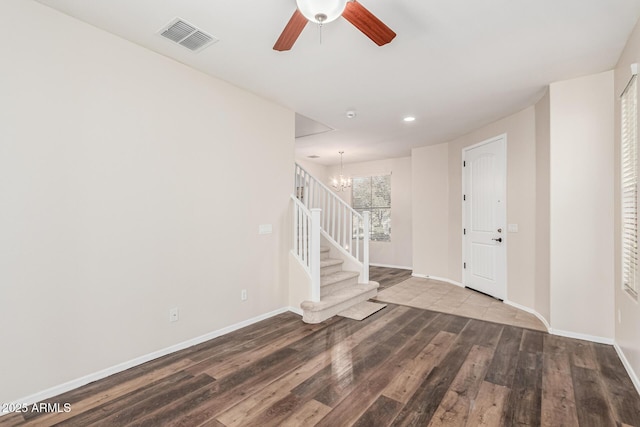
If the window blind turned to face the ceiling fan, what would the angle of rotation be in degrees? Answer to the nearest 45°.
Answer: approximately 45° to its left

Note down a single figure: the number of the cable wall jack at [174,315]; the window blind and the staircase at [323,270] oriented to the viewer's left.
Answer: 1

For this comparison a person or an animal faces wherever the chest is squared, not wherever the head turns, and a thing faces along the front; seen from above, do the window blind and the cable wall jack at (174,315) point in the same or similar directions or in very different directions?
very different directions

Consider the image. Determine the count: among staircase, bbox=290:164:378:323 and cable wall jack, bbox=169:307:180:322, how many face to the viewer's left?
0

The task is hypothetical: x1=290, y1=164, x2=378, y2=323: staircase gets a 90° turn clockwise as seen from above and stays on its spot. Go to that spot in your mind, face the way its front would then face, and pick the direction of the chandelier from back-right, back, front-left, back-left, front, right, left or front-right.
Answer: back-right

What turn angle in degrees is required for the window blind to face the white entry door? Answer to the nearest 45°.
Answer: approximately 45° to its right

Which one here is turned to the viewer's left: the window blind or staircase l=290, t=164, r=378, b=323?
the window blind

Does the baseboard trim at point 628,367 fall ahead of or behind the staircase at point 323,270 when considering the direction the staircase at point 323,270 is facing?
ahead

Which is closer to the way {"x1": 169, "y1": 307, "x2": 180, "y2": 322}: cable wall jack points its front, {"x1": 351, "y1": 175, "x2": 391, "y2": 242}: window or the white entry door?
the white entry door

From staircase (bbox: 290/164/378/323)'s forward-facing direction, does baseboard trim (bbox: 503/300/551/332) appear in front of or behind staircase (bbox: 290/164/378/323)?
in front

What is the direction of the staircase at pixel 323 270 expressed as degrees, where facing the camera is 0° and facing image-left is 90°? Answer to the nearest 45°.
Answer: approximately 315°

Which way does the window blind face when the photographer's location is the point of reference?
facing to the left of the viewer

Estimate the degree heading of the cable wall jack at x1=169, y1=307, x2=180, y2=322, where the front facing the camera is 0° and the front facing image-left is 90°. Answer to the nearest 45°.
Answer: approximately 315°

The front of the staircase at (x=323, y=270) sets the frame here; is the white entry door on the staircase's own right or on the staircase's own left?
on the staircase's own left

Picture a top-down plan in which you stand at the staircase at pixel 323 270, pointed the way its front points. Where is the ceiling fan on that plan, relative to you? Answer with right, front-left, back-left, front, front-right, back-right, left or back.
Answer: front-right

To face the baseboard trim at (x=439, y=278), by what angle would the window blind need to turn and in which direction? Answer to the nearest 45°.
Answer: approximately 45° to its right

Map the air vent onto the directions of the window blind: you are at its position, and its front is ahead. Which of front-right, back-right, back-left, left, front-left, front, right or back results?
front-left

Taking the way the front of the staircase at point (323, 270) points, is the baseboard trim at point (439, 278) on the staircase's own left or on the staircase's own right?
on the staircase's own left

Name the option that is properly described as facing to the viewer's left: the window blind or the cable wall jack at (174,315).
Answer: the window blind
